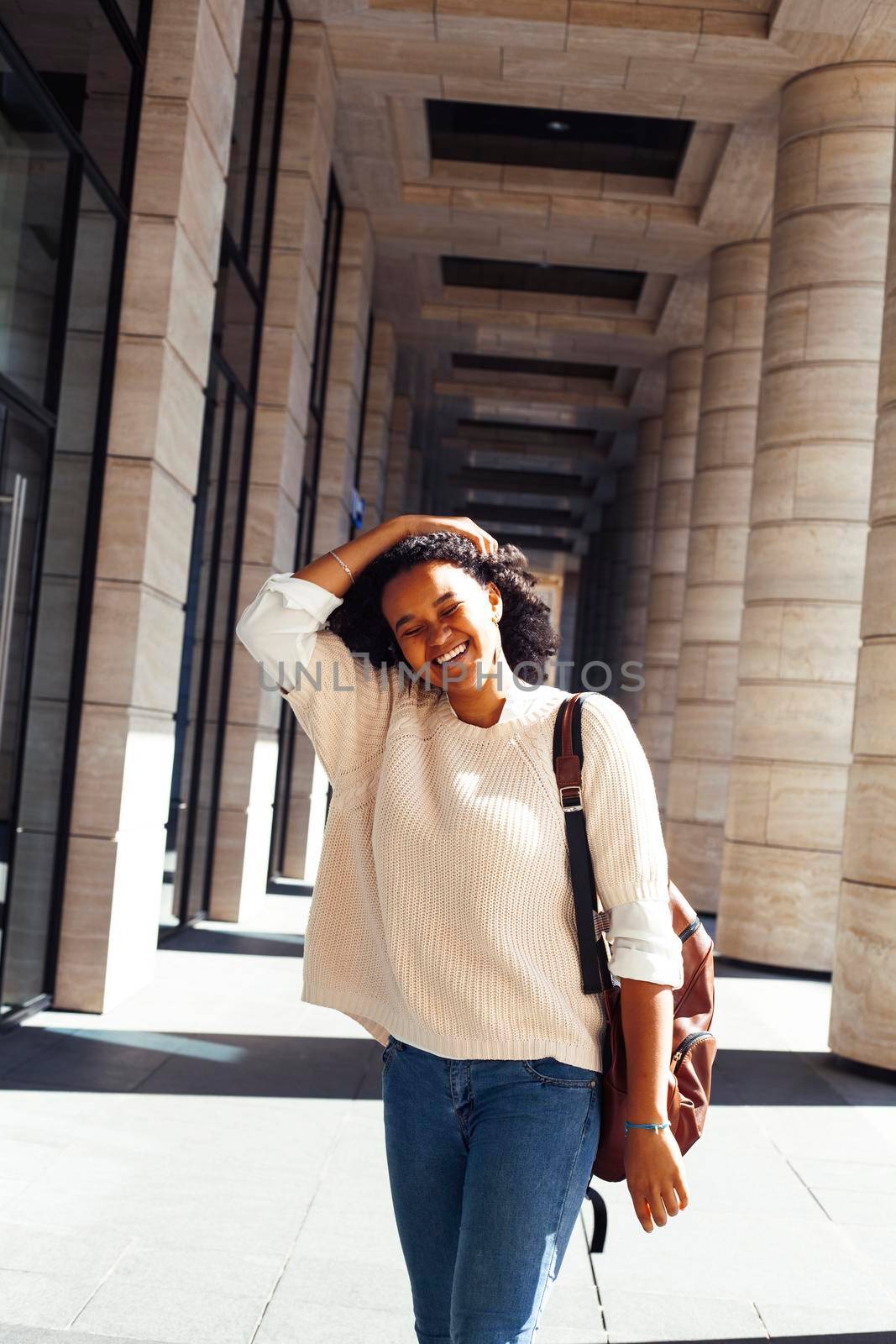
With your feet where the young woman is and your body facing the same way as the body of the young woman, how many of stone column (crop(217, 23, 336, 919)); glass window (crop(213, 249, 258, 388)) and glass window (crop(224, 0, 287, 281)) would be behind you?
3

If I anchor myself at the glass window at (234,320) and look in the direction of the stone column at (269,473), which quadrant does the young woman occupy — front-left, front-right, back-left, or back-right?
back-right

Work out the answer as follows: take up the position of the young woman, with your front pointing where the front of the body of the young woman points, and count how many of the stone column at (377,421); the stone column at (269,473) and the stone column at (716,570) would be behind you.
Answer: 3

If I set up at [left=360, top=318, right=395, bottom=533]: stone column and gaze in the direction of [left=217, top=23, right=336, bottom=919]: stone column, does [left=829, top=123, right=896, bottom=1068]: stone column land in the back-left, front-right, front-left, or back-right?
front-left

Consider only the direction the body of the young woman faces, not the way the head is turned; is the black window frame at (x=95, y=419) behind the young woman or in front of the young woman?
behind

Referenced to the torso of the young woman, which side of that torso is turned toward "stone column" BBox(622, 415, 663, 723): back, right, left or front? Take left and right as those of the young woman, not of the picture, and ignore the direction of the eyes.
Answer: back

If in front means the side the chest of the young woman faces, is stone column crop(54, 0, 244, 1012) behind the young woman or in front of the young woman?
behind

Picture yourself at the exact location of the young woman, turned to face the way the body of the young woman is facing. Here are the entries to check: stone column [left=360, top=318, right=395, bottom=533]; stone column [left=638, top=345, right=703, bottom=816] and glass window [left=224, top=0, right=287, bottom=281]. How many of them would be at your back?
3

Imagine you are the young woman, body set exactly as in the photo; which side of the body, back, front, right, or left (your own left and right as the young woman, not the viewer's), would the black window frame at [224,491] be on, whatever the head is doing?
back

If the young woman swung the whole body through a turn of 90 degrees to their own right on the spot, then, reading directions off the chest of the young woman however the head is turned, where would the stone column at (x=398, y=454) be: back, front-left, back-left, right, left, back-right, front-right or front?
right

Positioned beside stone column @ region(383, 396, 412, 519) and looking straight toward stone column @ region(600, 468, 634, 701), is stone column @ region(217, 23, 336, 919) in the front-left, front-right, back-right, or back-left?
back-right

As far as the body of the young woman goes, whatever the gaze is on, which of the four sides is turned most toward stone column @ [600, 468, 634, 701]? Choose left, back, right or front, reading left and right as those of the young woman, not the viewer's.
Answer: back

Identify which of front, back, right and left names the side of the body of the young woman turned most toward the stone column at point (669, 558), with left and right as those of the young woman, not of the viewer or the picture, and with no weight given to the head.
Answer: back

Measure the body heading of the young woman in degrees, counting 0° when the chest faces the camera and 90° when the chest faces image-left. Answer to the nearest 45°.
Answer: approximately 0°

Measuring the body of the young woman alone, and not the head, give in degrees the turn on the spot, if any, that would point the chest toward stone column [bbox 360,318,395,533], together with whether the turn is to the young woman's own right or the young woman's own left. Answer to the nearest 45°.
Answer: approximately 180°
